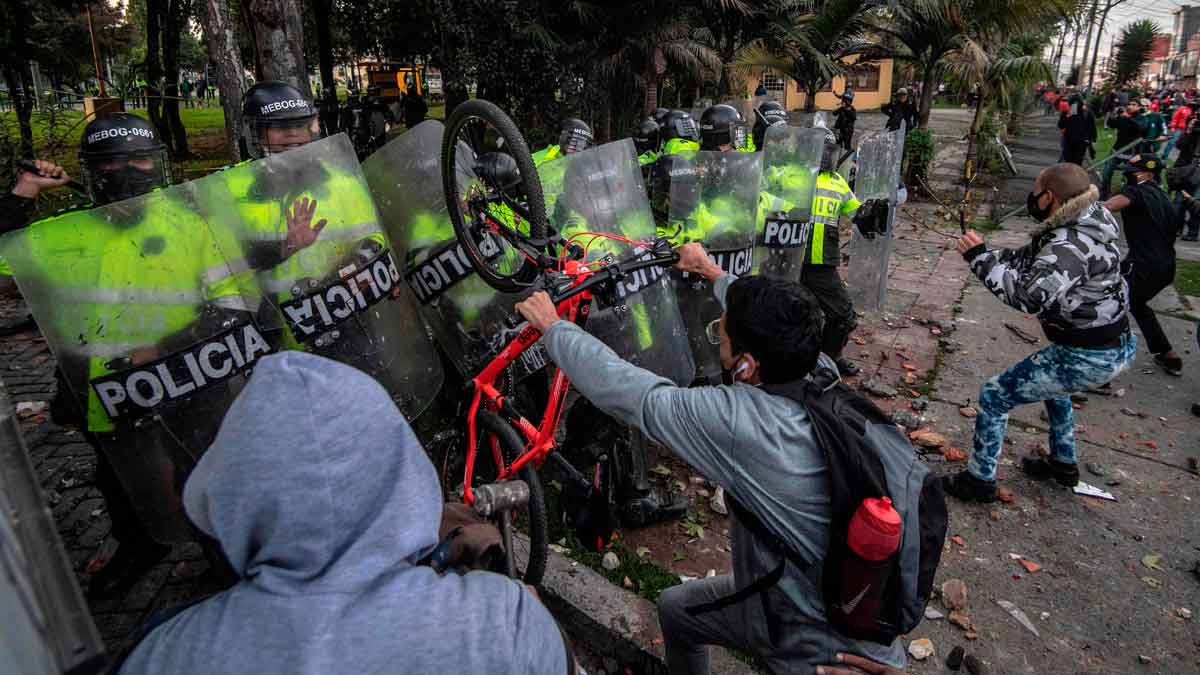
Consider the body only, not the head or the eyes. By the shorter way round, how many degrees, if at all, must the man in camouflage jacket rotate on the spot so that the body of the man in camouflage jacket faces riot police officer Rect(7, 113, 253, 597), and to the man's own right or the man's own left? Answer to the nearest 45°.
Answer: approximately 45° to the man's own left

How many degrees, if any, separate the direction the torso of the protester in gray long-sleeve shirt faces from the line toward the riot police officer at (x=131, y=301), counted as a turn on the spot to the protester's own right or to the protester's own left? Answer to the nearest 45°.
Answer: approximately 45° to the protester's own left

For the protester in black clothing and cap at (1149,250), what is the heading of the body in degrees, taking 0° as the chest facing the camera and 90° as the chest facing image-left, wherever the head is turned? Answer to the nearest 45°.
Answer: approximately 90°

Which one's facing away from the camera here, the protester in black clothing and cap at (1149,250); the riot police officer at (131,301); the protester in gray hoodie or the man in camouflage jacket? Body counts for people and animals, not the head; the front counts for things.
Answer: the protester in gray hoodie

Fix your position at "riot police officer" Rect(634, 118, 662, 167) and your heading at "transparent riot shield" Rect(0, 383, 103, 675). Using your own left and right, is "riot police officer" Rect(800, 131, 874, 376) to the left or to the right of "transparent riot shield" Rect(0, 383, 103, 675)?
left

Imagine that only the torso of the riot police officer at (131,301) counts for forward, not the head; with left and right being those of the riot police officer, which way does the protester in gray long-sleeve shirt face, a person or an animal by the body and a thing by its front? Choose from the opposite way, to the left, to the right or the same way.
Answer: the opposite way

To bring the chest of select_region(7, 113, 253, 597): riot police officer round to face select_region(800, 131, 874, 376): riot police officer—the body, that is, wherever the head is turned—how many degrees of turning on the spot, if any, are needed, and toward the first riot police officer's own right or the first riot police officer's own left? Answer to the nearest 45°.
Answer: approximately 90° to the first riot police officer's own left

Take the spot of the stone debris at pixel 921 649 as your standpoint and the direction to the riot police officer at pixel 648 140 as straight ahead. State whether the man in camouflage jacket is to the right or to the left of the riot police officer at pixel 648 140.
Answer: right

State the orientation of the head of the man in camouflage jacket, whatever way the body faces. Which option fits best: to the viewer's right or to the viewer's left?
to the viewer's left

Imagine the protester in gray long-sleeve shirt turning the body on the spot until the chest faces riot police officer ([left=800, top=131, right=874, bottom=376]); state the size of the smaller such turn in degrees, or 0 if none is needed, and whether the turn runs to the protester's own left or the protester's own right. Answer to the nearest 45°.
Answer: approximately 45° to the protester's own right

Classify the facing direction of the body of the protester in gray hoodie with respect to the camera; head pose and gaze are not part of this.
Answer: away from the camera

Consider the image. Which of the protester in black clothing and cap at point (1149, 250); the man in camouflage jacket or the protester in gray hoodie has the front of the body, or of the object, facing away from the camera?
the protester in gray hoodie
